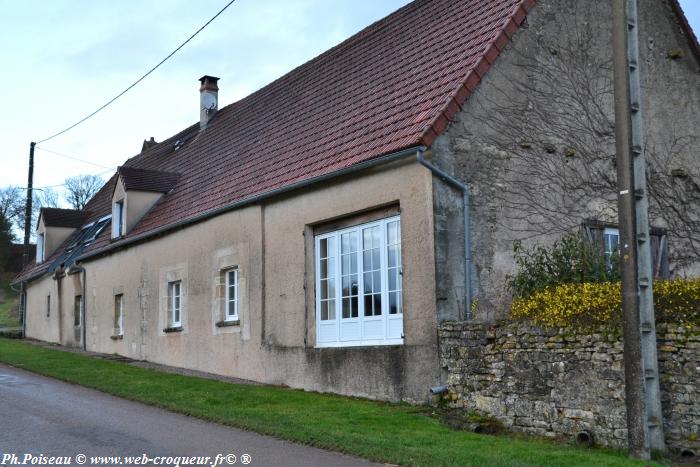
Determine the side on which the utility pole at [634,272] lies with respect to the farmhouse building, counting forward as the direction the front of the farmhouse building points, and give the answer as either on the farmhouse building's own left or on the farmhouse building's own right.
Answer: on the farmhouse building's own left

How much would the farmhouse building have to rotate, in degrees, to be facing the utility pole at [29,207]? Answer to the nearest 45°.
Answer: approximately 90° to its right

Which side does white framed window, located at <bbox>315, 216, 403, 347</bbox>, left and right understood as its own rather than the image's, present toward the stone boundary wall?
left

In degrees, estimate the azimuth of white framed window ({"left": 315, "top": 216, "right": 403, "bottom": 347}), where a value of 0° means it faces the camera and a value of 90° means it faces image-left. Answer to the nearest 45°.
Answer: approximately 45°

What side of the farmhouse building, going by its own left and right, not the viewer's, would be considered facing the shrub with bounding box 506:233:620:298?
left

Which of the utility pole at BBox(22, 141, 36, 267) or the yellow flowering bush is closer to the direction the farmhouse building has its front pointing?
the yellow flowering bush

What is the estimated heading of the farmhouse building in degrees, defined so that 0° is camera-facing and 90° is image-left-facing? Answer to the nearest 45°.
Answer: approximately 45°
